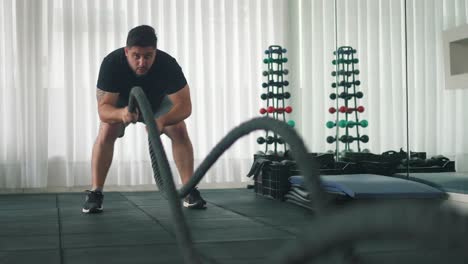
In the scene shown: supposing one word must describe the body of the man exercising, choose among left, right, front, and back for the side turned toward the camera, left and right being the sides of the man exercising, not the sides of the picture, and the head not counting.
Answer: front

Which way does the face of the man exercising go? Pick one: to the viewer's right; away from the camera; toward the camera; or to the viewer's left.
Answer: toward the camera

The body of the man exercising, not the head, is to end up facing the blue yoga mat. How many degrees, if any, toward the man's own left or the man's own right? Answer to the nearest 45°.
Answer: approximately 90° to the man's own left
